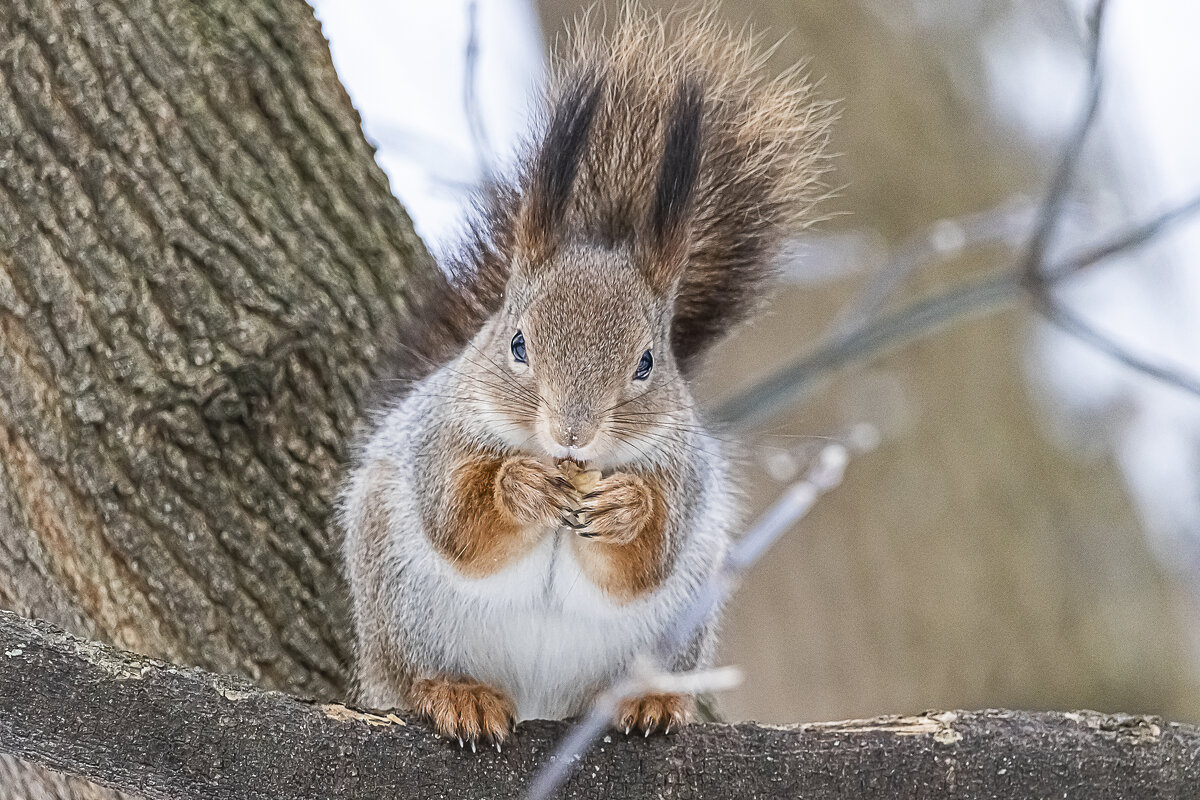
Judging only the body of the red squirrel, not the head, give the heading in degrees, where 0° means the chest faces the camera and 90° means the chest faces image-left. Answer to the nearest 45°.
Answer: approximately 0°
